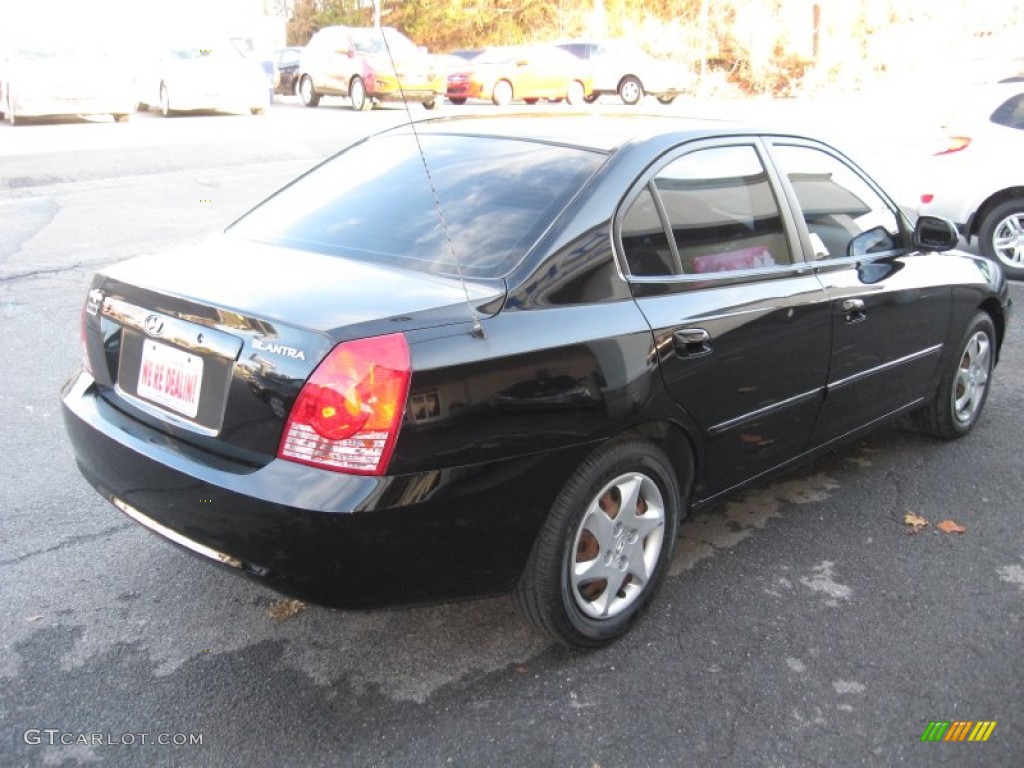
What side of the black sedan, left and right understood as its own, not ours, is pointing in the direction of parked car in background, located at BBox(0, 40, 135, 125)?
left

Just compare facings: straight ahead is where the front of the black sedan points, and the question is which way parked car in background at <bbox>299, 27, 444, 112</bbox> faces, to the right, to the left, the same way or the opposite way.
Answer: to the right

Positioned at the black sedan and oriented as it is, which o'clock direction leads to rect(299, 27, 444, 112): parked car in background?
The parked car in background is roughly at 10 o'clock from the black sedan.

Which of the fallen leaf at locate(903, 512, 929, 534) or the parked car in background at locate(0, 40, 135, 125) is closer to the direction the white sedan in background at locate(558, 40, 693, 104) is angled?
the fallen leaf

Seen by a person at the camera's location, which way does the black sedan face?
facing away from the viewer and to the right of the viewer

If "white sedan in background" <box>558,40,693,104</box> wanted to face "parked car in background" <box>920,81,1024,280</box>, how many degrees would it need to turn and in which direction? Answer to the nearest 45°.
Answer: approximately 45° to its right

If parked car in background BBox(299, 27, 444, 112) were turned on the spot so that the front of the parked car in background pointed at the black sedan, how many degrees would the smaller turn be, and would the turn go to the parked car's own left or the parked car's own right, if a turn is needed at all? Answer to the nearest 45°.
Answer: approximately 45° to the parked car's own right

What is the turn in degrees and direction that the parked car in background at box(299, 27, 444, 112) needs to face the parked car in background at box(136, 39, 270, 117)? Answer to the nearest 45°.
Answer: approximately 90° to its right

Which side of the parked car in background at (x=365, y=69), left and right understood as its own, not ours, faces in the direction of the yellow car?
left

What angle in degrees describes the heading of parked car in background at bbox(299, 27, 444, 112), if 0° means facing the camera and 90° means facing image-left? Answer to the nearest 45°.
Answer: approximately 315°
